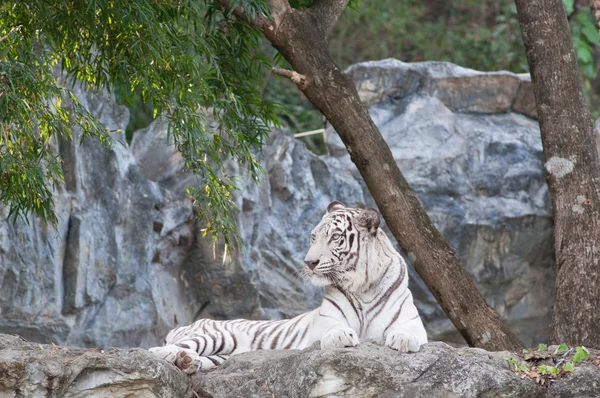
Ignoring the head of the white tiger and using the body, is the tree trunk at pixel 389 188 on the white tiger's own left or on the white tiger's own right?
on the white tiger's own left

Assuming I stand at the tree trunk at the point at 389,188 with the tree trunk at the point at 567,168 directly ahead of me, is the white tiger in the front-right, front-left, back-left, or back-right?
back-right

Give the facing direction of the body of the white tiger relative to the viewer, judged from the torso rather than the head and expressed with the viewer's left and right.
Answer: facing the viewer and to the right of the viewer

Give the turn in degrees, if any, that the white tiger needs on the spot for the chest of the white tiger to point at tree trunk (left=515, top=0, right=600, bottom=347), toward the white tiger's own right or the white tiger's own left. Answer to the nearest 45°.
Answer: approximately 90° to the white tiger's own left
